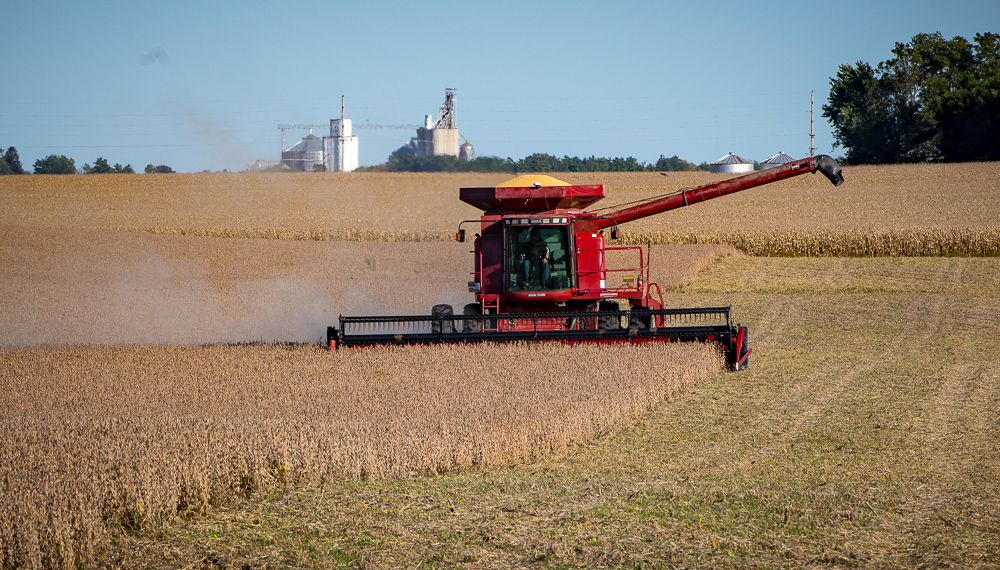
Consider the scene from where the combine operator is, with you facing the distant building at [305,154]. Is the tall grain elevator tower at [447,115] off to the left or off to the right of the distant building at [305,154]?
right

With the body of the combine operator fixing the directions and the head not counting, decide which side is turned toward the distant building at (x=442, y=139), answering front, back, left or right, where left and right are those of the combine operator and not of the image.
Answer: back

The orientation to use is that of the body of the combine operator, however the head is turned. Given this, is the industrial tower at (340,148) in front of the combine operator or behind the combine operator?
behind

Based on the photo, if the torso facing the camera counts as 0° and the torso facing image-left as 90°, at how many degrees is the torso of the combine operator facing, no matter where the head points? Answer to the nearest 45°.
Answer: approximately 0°

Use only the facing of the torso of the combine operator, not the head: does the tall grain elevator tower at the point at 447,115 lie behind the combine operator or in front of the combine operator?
behind

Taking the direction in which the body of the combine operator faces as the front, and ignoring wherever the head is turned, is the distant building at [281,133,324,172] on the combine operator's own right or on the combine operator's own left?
on the combine operator's own right
